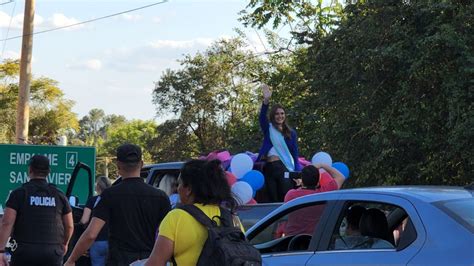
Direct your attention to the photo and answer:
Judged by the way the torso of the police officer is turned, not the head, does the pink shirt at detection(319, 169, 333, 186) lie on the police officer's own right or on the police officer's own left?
on the police officer's own right

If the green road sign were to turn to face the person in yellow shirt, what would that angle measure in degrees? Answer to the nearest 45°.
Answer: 0° — it already faces them

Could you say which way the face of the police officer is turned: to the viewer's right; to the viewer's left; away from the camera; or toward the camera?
away from the camera

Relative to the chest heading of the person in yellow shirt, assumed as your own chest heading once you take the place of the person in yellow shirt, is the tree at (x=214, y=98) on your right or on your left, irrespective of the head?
on your right

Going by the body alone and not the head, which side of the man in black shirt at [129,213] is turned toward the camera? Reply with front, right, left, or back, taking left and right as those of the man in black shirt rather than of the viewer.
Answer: back

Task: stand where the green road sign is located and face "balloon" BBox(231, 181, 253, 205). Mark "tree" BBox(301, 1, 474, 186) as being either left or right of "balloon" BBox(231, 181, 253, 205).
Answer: left

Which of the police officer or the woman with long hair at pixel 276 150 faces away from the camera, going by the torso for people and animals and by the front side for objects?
the police officer

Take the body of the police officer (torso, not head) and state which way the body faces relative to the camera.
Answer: away from the camera

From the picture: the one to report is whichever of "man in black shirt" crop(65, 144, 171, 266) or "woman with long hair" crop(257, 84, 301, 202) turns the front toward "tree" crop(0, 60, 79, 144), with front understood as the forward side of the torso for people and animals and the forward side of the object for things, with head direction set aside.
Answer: the man in black shirt

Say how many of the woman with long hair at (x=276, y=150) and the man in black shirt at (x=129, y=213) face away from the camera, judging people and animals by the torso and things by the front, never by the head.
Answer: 1

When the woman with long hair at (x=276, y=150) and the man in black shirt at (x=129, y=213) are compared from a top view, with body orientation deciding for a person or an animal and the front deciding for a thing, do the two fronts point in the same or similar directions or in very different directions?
very different directions
